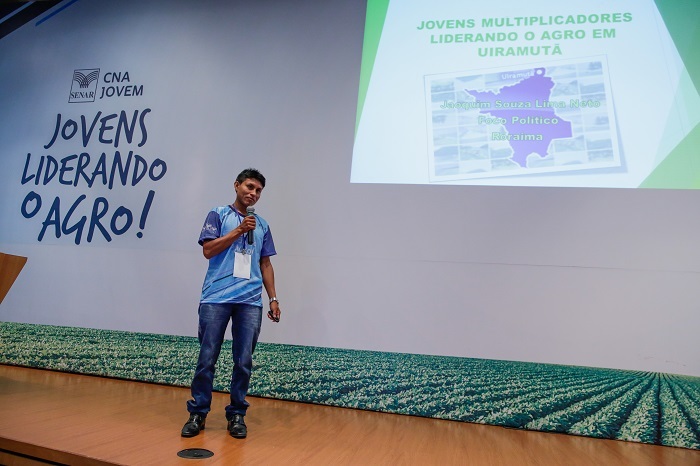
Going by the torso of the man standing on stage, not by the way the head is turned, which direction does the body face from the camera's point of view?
toward the camera
